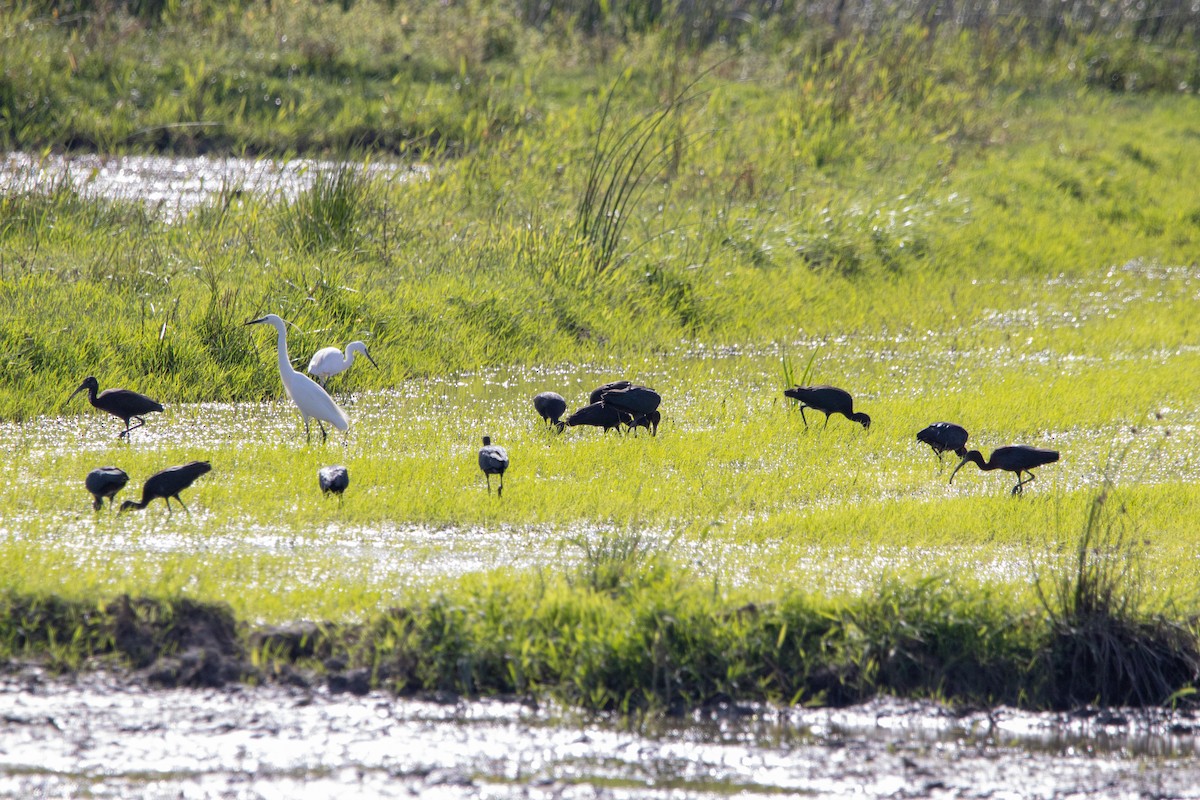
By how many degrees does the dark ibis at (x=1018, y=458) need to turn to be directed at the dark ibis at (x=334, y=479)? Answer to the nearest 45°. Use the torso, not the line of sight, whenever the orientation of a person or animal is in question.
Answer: approximately 45° to its left

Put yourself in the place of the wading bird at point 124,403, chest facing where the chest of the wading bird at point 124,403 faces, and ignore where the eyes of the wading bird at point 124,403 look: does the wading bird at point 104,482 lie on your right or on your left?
on your left

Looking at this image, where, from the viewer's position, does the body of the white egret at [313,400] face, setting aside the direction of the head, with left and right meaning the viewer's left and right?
facing to the left of the viewer

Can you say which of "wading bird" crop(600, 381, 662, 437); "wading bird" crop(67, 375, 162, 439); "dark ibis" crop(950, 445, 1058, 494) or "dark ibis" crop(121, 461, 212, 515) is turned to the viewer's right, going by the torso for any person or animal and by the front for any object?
"wading bird" crop(600, 381, 662, 437)

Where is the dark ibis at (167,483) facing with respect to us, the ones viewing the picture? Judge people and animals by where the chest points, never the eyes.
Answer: facing to the left of the viewer

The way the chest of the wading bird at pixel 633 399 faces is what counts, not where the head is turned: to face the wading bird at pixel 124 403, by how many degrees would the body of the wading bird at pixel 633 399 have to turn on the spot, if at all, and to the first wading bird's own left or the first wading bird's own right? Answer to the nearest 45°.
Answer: approximately 180°

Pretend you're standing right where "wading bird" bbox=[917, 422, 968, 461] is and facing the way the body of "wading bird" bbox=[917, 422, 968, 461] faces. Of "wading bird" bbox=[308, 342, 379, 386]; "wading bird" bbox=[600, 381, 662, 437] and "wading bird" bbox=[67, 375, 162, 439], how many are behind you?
3

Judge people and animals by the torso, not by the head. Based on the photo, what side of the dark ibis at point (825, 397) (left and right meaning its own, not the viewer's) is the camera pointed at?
right

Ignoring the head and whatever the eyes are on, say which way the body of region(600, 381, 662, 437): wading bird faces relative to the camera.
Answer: to the viewer's right

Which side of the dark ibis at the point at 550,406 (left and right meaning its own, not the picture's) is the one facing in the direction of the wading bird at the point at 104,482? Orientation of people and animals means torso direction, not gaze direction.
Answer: right

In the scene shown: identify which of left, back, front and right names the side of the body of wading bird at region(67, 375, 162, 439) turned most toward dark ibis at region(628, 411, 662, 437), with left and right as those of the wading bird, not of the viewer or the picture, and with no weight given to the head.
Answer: back

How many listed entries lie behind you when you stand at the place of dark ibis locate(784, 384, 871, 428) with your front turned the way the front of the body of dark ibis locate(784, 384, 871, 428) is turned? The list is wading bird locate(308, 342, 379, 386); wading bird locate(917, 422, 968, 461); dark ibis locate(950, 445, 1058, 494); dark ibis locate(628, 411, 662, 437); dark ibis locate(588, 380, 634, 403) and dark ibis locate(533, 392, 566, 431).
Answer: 4

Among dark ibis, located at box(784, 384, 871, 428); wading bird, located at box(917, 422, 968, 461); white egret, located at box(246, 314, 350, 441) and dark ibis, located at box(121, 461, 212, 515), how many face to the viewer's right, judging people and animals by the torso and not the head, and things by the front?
2

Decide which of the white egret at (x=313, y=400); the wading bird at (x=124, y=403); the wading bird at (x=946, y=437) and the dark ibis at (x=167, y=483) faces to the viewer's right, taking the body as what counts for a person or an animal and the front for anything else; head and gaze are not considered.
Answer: the wading bird at (x=946, y=437)

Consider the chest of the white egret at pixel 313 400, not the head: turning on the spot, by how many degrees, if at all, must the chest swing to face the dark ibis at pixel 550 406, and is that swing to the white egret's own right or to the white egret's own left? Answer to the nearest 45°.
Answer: approximately 180°

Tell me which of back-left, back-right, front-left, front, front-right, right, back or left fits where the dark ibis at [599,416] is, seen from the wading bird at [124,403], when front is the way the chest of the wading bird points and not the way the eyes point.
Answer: back
